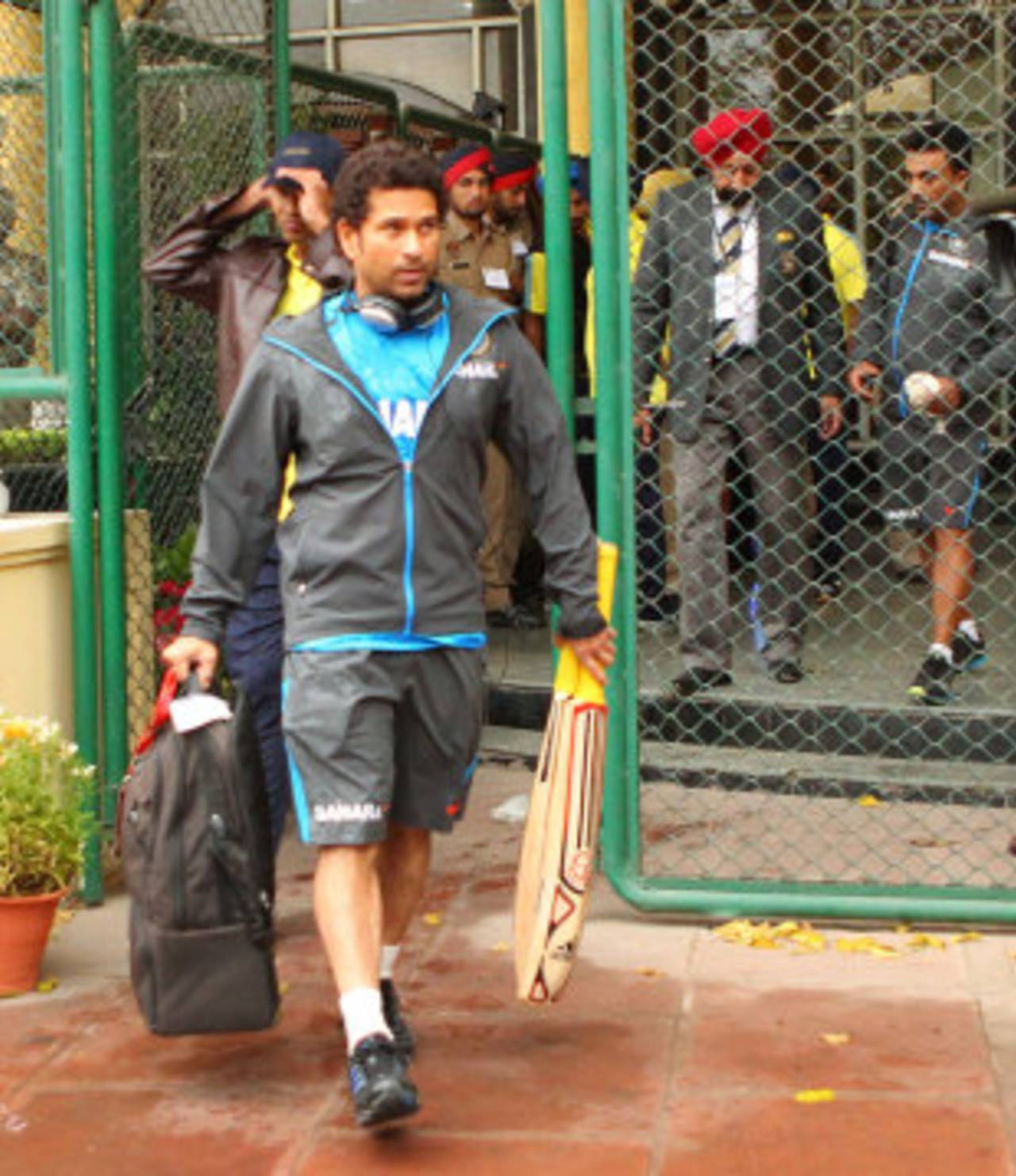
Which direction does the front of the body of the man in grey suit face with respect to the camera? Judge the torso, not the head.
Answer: toward the camera

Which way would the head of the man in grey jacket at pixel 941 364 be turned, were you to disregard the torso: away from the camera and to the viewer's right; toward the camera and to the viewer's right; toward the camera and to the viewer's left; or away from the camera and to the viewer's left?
toward the camera and to the viewer's left

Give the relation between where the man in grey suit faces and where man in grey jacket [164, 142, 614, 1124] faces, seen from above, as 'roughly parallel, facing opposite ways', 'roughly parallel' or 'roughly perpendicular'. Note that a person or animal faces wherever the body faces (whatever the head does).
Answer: roughly parallel

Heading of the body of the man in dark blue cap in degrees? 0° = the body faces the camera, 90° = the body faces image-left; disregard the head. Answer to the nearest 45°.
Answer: approximately 315°

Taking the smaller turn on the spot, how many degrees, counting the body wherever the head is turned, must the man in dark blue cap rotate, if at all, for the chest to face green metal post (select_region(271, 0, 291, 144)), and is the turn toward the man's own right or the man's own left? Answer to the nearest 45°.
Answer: approximately 135° to the man's own left

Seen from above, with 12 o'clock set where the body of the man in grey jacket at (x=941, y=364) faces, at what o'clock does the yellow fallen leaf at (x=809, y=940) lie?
The yellow fallen leaf is roughly at 11 o'clock from the man in grey jacket.

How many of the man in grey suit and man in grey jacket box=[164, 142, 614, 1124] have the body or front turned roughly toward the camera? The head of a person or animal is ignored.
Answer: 2

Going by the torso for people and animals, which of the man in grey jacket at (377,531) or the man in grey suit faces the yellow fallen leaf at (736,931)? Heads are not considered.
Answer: the man in grey suit

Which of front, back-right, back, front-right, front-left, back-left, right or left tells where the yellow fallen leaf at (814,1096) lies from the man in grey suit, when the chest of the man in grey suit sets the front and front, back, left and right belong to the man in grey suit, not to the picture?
front

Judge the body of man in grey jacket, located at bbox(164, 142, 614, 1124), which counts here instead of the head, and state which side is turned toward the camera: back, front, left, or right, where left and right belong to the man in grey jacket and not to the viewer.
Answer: front

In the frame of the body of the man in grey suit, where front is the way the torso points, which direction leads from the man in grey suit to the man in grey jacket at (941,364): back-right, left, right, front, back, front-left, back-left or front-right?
left
